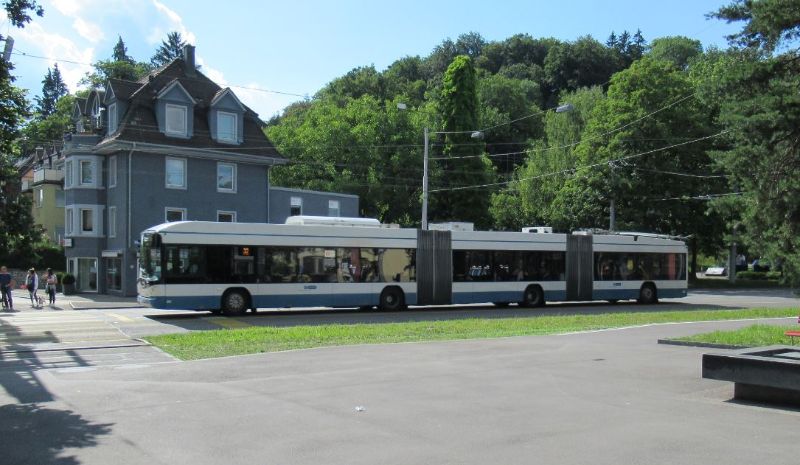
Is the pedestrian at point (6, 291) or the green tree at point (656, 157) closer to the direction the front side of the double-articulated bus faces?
the pedestrian

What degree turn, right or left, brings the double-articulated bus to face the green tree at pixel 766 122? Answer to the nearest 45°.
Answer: approximately 135° to its left

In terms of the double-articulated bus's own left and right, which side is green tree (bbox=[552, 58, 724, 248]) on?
on its right

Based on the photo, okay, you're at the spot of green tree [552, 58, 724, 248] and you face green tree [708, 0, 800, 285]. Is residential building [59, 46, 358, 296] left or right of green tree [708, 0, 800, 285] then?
right

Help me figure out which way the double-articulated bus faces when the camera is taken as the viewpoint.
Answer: facing to the left of the viewer

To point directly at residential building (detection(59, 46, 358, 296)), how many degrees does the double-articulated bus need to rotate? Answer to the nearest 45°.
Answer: approximately 45° to its right

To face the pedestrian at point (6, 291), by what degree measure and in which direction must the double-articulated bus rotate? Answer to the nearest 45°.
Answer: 0° — it already faces them

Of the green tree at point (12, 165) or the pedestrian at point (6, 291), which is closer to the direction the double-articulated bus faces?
the pedestrian
